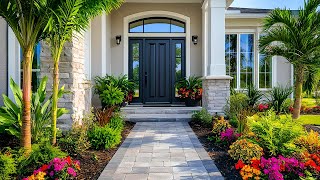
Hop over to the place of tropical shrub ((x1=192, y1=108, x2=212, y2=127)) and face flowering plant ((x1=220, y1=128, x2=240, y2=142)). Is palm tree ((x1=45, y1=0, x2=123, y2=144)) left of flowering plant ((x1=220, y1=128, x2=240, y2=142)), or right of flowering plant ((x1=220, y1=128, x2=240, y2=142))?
right

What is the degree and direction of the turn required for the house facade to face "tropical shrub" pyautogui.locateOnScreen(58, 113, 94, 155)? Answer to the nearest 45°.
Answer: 0° — it already faces it

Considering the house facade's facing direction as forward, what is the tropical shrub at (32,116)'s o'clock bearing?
The tropical shrub is roughly at 1 o'clock from the house facade.

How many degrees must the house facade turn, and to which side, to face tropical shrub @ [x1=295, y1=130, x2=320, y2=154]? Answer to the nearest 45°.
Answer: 0° — it already faces it

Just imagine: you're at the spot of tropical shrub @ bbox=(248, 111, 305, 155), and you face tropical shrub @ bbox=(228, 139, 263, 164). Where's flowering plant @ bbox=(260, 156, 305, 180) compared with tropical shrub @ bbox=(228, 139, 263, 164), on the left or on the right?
left

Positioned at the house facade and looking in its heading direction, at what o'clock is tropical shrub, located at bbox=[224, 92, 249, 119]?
The tropical shrub is roughly at 11 o'clock from the house facade.

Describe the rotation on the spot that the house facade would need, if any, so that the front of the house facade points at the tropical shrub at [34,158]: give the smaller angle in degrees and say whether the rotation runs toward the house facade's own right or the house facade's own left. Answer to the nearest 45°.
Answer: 0° — it already faces it

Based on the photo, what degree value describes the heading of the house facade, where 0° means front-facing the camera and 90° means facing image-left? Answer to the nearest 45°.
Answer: approximately 0°

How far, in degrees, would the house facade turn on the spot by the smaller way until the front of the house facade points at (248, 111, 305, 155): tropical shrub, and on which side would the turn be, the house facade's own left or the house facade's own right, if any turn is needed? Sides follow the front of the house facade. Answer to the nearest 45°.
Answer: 0° — it already faces it

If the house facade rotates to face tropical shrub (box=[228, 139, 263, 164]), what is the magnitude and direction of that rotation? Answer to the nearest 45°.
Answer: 0° — it already faces it

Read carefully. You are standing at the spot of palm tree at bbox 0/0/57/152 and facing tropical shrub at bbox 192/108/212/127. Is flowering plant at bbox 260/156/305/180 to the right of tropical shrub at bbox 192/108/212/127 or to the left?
right

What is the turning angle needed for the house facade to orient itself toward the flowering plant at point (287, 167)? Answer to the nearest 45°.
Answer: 0° — it already faces it

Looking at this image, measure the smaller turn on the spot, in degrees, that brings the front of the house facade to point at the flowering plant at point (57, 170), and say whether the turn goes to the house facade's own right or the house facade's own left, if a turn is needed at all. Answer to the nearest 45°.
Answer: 0° — it already faces it
